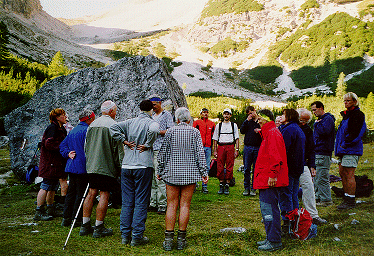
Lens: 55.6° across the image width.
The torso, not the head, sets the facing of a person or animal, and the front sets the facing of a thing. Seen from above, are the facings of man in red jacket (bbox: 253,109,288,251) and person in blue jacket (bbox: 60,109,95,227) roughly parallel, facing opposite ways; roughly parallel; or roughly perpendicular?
roughly perpendicular

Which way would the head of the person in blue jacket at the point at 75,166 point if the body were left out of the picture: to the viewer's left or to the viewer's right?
to the viewer's right

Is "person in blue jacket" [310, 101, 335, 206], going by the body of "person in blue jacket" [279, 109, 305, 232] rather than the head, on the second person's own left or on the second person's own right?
on the second person's own right

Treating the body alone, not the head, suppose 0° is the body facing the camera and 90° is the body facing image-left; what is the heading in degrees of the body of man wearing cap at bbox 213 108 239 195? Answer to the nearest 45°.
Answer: approximately 0°

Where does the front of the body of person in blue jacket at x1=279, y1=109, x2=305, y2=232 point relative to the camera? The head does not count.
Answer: to the viewer's left

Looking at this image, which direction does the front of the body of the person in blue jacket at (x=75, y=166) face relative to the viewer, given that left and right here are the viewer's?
facing away from the viewer and to the right of the viewer

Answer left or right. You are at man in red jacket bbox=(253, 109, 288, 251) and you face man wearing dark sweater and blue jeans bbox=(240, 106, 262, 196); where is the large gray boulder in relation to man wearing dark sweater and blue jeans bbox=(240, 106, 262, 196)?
left

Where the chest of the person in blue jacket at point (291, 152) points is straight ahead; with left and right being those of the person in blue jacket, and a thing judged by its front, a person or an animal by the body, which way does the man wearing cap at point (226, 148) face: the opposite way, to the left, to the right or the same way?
to the left

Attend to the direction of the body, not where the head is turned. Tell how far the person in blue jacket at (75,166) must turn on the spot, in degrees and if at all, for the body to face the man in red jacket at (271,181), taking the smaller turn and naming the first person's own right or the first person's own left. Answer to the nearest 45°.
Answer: approximately 90° to the first person's own right

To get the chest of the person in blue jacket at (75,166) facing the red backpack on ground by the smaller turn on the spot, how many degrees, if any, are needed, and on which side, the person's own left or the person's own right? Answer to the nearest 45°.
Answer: approximately 90° to the person's own right

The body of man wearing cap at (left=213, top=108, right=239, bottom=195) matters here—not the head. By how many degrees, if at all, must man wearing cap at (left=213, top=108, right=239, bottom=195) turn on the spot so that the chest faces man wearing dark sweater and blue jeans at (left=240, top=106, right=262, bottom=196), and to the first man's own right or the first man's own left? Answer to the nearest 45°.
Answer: approximately 45° to the first man's own left
